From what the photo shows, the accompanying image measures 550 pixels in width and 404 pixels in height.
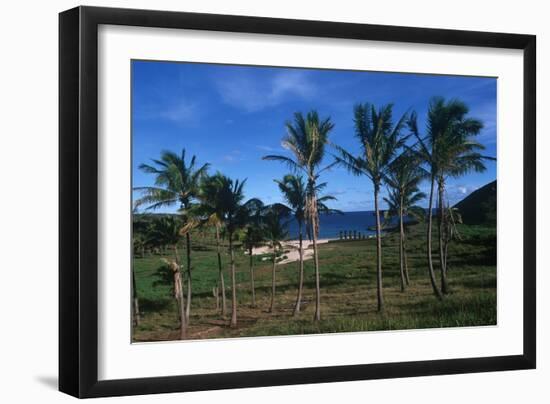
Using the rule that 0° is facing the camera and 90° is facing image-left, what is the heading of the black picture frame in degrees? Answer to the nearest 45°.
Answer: approximately 315°

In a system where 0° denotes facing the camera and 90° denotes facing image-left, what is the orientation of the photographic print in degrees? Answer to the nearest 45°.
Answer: approximately 315°
